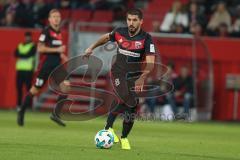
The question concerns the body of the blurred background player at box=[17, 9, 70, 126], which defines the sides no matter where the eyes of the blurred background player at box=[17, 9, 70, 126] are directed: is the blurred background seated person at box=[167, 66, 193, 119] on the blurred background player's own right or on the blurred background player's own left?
on the blurred background player's own left

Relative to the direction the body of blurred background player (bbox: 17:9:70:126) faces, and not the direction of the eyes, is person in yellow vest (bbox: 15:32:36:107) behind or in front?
behind

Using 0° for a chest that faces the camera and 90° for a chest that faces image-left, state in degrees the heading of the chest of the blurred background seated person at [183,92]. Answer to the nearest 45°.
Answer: approximately 0°

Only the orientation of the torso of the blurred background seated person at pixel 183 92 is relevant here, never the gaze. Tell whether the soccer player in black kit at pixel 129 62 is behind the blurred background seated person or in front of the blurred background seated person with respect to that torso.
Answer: in front

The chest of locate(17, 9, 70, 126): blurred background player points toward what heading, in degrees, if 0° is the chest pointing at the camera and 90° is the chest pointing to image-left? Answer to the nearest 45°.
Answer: approximately 315°

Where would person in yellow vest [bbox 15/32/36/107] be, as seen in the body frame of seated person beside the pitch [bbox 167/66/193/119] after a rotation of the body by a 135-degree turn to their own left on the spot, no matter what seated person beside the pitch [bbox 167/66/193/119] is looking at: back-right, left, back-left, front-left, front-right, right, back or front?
back-left

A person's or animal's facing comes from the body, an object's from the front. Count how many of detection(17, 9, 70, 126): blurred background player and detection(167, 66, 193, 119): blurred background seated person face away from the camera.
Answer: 0

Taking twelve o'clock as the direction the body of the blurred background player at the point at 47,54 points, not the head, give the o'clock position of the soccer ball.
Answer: The soccer ball is roughly at 1 o'clock from the blurred background player.

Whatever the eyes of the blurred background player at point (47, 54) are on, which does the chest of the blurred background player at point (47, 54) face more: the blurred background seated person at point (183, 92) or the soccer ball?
the soccer ball
